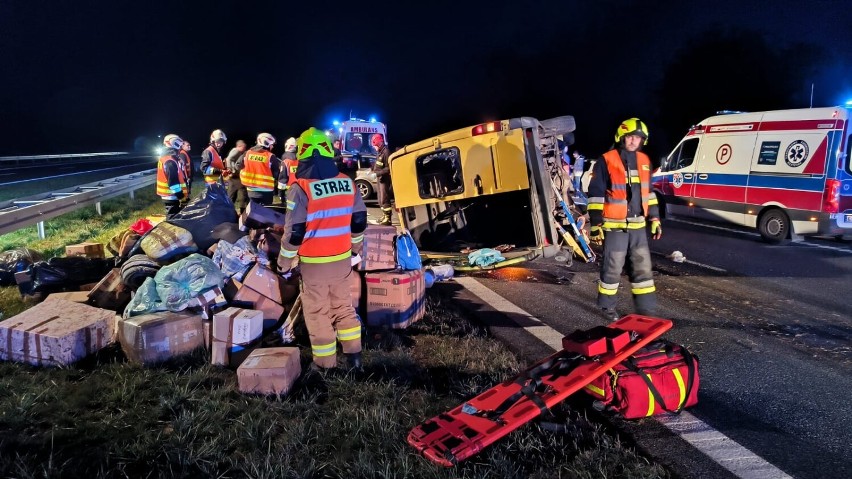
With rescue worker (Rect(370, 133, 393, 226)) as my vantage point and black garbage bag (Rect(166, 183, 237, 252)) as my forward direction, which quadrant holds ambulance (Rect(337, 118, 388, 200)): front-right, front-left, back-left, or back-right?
back-right

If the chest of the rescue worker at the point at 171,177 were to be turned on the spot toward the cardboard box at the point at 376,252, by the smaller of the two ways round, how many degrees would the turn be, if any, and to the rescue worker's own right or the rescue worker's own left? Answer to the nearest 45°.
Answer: approximately 90° to the rescue worker's own right

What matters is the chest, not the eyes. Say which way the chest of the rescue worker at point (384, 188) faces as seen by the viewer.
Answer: to the viewer's left

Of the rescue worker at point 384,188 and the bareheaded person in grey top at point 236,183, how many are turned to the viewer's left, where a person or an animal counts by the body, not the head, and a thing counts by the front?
1

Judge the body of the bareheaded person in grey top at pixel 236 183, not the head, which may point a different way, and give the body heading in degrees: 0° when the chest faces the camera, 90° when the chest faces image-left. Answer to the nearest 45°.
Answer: approximately 270°

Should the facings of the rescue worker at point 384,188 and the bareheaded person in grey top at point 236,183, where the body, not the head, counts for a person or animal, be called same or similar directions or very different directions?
very different directions

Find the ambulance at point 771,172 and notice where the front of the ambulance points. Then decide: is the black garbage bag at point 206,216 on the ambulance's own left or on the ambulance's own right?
on the ambulance's own left

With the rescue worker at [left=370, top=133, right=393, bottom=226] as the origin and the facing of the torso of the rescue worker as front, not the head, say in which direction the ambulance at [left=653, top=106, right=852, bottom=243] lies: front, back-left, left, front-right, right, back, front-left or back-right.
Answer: back

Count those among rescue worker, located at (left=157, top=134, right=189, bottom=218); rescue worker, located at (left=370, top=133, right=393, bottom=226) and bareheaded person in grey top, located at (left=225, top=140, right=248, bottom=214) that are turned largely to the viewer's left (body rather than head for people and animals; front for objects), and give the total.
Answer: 1

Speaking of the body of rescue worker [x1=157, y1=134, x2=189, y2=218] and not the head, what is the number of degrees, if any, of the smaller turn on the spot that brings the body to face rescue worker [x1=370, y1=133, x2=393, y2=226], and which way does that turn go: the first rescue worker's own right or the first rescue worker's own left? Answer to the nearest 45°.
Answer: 0° — they already face them

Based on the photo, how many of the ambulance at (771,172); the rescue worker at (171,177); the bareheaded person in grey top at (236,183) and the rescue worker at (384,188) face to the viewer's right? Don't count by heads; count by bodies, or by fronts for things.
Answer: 2

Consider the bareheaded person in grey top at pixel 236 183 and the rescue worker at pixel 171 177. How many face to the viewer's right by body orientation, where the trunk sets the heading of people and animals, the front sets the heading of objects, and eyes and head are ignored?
2

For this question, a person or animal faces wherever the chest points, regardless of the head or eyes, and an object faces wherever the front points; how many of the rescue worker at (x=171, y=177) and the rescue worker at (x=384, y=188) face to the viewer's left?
1
